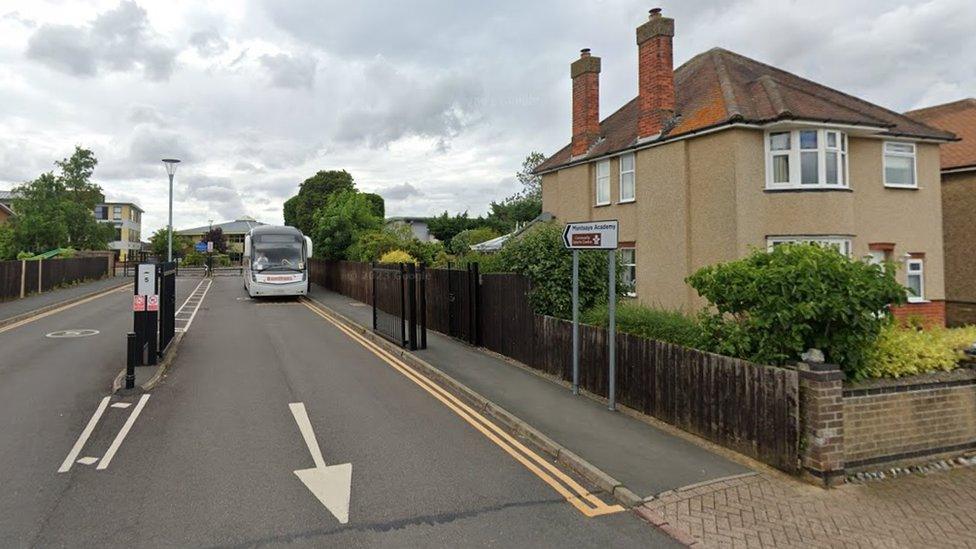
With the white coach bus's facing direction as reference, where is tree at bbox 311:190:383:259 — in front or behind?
behind

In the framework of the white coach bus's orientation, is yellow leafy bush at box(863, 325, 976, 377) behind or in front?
in front

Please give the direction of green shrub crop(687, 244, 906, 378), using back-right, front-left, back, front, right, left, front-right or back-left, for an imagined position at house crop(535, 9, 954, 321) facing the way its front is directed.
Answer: front-right

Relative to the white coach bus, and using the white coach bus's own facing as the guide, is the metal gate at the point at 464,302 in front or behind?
in front

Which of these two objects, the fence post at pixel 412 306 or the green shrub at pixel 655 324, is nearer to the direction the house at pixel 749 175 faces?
the green shrub

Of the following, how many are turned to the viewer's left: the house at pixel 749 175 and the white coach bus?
0

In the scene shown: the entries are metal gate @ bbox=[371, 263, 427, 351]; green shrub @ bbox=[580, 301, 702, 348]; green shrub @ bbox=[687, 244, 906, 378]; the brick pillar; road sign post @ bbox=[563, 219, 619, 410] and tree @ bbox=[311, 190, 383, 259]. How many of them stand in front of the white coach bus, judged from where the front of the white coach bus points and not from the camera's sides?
5

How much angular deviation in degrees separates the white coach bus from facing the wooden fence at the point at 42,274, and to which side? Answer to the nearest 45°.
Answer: approximately 135° to its right

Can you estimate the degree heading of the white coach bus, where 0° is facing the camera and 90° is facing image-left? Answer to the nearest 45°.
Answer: approximately 0°

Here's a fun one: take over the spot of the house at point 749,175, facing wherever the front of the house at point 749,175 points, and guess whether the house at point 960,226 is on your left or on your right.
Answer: on your left

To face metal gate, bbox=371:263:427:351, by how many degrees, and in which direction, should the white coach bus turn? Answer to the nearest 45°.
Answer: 0° — it already faces it
